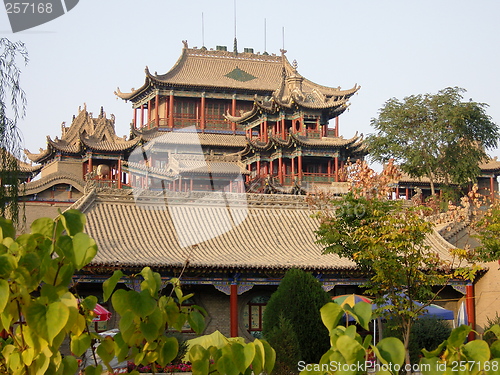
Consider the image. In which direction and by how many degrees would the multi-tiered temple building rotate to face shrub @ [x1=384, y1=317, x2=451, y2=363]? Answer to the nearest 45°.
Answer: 0° — it already faces it

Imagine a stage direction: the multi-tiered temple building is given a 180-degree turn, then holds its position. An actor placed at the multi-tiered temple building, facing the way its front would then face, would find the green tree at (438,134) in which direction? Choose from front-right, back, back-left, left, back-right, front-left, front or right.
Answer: right

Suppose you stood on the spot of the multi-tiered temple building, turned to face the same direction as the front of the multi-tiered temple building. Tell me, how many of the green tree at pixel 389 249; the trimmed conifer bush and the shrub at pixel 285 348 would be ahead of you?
3

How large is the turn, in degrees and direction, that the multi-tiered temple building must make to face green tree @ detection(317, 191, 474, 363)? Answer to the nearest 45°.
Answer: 0° — it already faces it

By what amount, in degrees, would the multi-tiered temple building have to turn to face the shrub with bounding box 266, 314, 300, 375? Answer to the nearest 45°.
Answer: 0° — it already faces it

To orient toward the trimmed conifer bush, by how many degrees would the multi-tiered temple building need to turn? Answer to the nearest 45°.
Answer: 0° — it already faces it

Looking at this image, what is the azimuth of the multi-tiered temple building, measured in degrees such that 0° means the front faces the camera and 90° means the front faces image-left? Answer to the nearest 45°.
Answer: approximately 0°
